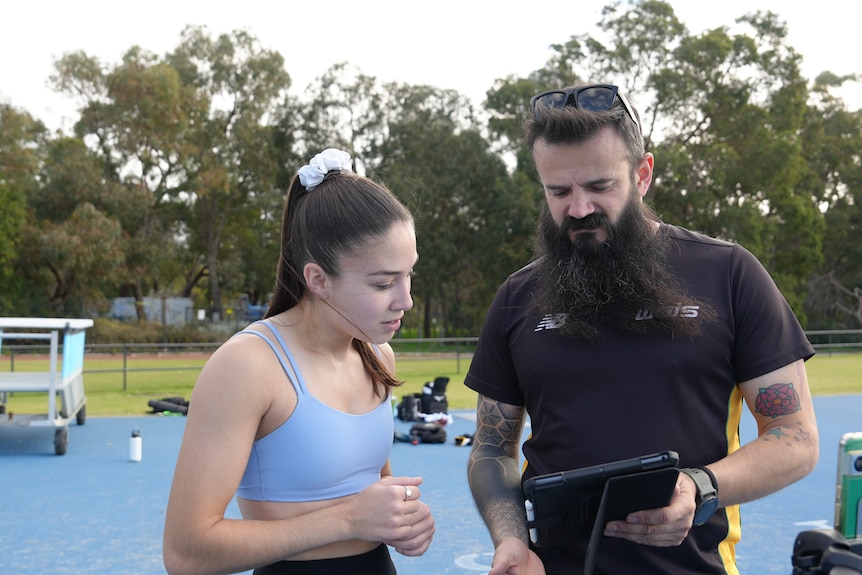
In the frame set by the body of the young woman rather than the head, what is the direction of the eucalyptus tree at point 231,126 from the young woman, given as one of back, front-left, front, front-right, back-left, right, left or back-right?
back-left

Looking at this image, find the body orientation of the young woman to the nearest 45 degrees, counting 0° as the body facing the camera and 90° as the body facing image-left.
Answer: approximately 315°

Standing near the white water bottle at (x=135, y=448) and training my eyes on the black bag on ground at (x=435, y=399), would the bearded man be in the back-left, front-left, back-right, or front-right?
back-right

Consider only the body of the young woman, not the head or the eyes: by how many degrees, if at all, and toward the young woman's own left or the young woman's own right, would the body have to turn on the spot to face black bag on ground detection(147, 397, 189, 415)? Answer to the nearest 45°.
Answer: approximately 135° to the young woman's own left

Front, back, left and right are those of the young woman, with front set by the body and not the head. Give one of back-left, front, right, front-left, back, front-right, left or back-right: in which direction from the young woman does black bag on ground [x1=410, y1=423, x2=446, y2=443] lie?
back-left

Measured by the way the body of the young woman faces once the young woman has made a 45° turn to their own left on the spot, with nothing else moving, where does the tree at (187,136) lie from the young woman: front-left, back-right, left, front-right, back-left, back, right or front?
left

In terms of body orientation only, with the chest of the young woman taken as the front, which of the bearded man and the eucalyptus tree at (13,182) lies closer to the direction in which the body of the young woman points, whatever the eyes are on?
the bearded man

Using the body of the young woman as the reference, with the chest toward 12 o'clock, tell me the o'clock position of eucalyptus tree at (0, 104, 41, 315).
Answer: The eucalyptus tree is roughly at 7 o'clock from the young woman.

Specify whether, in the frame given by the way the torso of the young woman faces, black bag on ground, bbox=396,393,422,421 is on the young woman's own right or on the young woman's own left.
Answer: on the young woman's own left

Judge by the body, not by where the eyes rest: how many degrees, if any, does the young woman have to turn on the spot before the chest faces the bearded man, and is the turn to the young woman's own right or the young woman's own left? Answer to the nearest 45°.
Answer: approximately 45° to the young woman's own left
